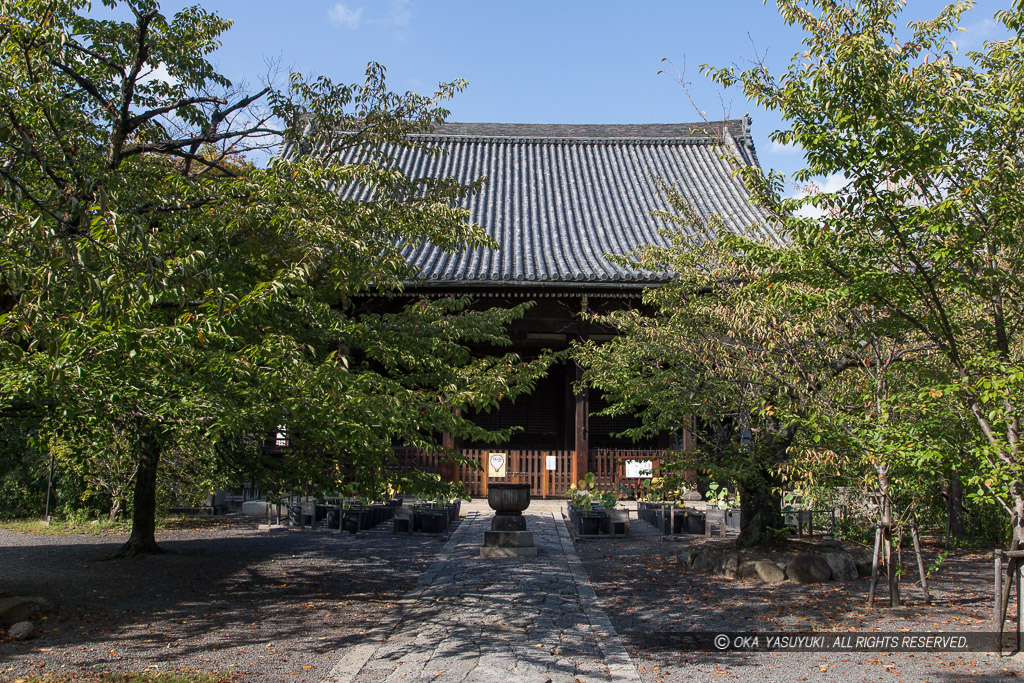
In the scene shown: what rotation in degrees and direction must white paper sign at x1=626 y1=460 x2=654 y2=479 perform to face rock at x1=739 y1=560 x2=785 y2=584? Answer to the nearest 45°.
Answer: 0° — it already faces it

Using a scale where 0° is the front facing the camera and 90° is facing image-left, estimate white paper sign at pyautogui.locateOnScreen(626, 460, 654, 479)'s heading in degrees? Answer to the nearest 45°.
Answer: approximately 0°

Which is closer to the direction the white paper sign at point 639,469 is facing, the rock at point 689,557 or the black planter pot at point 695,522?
the rock

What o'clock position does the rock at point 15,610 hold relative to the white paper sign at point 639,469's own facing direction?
The rock is roughly at 1 o'clock from the white paper sign.

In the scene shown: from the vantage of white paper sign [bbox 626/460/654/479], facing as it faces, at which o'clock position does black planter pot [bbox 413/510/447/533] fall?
The black planter pot is roughly at 2 o'clock from the white paper sign.

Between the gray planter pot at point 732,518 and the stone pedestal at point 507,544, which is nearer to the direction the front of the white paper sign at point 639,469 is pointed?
the stone pedestal

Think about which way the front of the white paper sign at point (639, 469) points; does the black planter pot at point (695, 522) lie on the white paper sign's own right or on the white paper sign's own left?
on the white paper sign's own left
